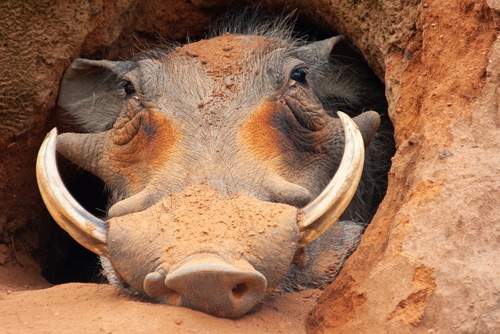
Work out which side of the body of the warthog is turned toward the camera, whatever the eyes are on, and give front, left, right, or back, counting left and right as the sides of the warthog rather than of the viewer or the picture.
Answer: front
